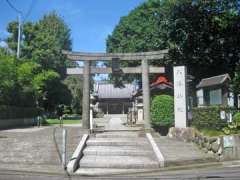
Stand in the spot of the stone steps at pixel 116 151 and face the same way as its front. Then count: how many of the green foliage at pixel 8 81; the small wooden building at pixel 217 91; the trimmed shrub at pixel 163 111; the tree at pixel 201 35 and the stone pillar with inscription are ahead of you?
0

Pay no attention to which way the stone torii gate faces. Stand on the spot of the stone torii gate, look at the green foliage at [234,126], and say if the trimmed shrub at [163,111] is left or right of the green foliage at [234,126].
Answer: left

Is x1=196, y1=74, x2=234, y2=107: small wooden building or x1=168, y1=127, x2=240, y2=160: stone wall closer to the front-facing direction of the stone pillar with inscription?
the stone wall

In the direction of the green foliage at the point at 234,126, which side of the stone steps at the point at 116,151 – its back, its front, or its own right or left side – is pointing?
left

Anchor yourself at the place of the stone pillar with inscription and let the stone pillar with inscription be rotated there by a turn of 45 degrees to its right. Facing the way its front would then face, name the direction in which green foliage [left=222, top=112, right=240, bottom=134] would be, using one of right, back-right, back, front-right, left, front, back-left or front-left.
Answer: left

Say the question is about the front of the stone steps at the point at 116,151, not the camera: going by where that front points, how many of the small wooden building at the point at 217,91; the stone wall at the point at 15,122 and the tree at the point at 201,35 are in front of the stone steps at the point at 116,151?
0

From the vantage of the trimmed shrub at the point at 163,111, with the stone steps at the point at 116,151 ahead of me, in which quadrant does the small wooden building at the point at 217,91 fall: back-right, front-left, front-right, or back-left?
back-left

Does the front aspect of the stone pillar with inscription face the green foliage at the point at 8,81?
no

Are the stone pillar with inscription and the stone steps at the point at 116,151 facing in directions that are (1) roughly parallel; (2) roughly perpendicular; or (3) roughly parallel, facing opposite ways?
roughly parallel

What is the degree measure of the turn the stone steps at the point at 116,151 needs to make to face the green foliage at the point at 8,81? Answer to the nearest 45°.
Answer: approximately 135° to its right

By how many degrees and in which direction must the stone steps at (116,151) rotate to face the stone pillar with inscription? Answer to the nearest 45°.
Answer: approximately 135° to its left

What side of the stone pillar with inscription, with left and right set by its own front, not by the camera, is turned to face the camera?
front

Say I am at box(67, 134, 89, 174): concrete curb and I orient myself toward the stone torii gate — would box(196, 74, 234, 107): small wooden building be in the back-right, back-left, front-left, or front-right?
front-right

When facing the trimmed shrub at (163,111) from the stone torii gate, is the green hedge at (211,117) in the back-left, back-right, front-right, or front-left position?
front-right
